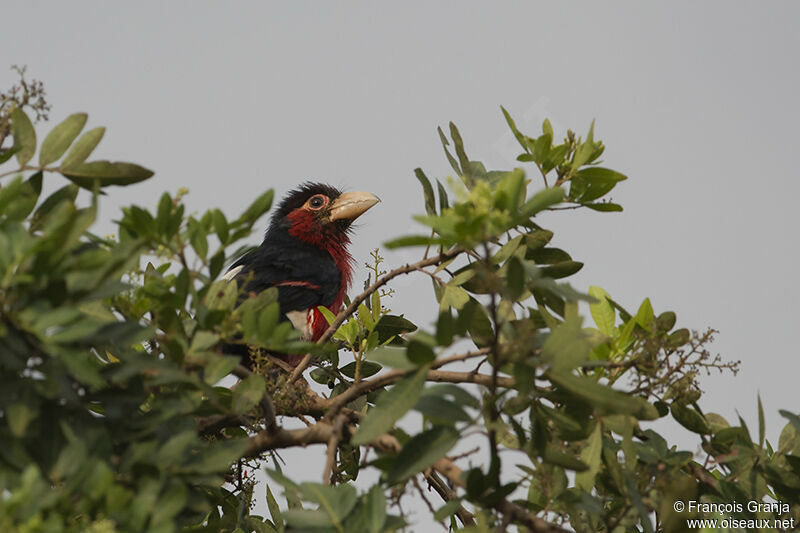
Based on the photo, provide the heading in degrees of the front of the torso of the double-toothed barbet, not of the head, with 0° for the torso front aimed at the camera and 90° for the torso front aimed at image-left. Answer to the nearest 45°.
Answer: approximately 270°
